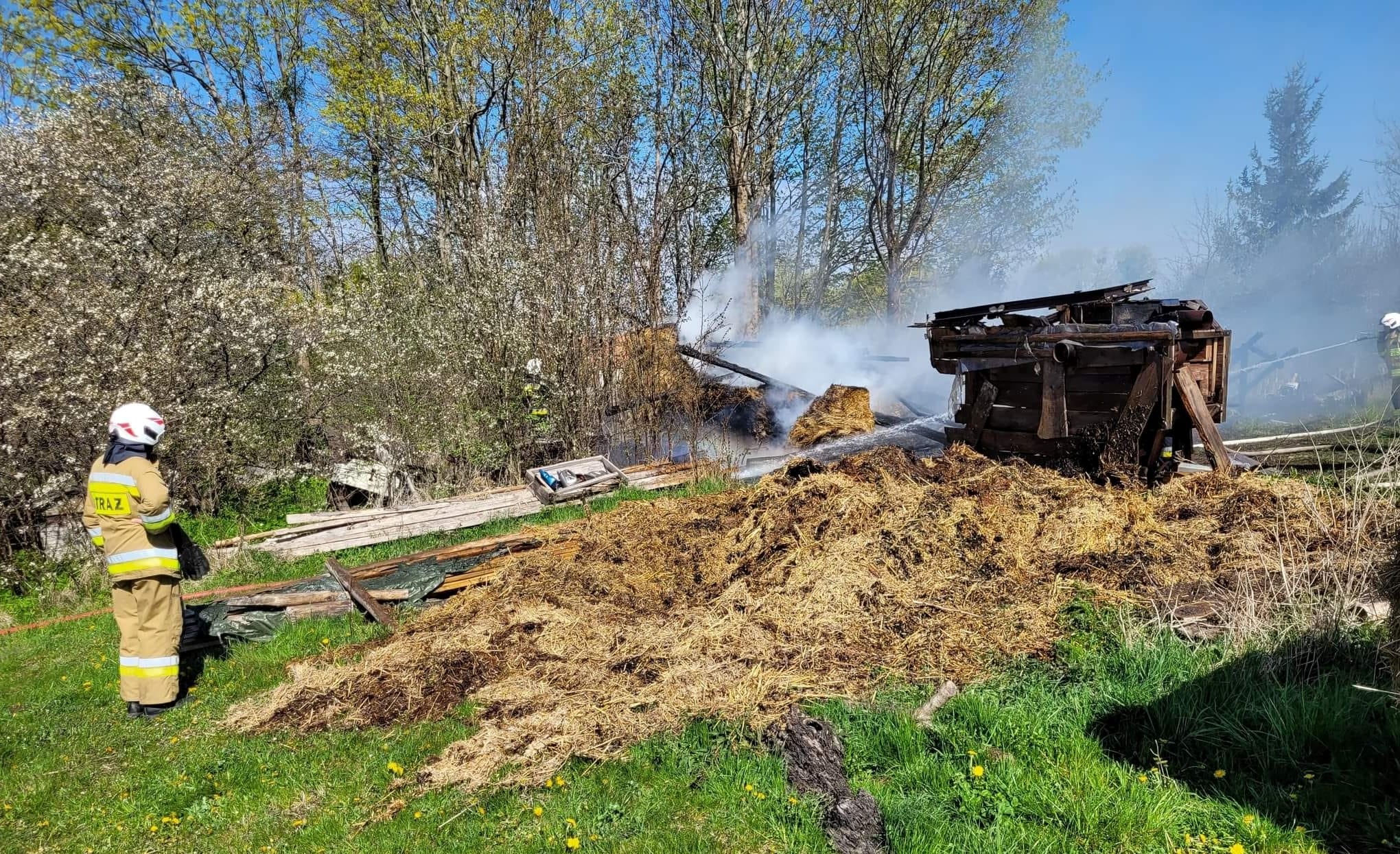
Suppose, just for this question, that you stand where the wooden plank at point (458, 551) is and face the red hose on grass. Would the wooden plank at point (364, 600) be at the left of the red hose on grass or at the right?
left

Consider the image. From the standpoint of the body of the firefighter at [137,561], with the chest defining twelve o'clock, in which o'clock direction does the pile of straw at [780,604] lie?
The pile of straw is roughly at 3 o'clock from the firefighter.

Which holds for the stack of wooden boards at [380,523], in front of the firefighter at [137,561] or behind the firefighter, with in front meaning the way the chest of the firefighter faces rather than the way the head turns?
in front

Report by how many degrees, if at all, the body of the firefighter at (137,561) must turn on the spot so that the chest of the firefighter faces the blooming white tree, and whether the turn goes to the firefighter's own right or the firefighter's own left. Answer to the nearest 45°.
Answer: approximately 45° to the firefighter's own left

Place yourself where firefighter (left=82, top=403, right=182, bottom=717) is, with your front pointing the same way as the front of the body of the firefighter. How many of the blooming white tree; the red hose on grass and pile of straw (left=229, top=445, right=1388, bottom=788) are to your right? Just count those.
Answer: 1

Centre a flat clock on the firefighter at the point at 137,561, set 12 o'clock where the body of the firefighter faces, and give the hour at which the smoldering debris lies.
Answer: The smoldering debris is roughly at 1 o'clock from the firefighter.

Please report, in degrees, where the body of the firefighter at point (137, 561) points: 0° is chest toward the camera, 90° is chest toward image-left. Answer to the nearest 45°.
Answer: approximately 225°

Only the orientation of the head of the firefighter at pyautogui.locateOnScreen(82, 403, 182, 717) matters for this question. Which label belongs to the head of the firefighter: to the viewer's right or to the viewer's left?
to the viewer's right

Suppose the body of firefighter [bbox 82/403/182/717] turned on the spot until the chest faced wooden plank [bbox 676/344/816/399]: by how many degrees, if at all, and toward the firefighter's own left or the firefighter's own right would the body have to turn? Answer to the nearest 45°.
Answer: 0° — they already face it
